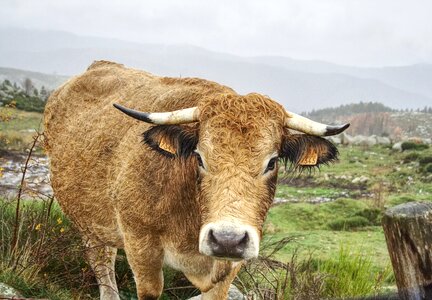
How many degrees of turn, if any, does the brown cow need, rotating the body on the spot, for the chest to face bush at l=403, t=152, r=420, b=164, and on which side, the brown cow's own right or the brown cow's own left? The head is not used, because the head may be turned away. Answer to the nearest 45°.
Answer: approximately 90° to the brown cow's own left

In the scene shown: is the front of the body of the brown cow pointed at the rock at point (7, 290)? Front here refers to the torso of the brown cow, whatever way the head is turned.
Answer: no

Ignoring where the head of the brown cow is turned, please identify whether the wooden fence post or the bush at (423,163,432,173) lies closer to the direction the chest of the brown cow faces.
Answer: the wooden fence post

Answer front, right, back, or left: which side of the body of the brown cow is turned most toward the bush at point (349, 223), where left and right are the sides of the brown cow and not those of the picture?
left

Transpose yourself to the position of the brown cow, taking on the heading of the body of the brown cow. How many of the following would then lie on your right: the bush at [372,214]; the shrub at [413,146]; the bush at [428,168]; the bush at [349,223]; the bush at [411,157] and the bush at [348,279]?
0

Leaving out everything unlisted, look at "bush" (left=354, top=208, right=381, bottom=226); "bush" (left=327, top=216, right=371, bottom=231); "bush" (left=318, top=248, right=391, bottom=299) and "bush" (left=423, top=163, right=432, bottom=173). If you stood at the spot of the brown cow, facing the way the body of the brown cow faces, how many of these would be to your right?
0

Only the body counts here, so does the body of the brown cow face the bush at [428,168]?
no

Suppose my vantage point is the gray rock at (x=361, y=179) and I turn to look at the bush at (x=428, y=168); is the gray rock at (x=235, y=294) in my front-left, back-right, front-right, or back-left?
back-right

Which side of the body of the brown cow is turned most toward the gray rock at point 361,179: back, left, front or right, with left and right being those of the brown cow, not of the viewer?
left

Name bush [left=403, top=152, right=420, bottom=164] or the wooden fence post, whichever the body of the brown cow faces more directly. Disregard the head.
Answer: the wooden fence post

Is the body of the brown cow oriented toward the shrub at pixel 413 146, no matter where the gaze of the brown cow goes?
no

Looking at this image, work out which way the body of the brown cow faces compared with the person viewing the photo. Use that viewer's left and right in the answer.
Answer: facing the viewer and to the right of the viewer

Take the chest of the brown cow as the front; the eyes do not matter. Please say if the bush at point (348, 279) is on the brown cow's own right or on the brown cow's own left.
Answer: on the brown cow's own left

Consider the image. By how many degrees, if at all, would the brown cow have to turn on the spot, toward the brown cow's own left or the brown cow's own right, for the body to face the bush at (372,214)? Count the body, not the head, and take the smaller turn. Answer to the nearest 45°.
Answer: approximately 90° to the brown cow's own left
